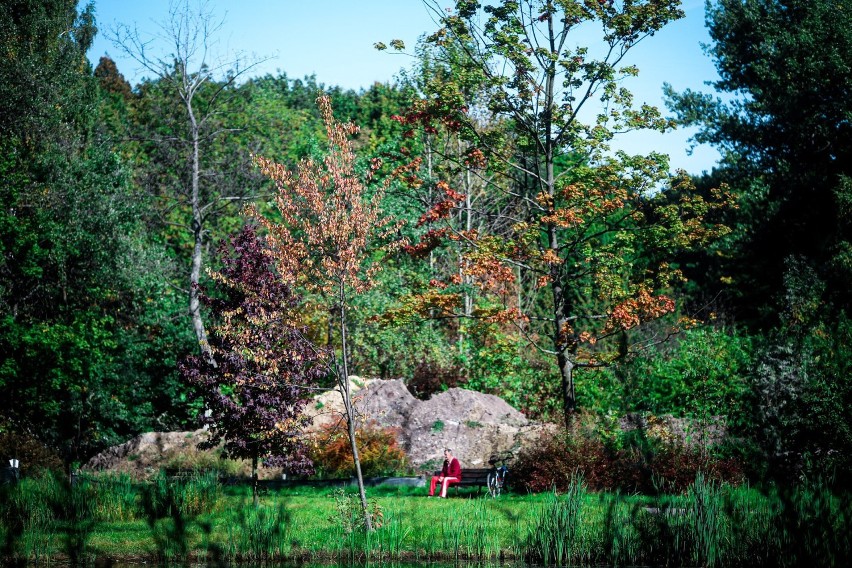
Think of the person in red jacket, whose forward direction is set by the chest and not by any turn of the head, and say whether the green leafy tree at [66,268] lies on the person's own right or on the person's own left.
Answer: on the person's own right

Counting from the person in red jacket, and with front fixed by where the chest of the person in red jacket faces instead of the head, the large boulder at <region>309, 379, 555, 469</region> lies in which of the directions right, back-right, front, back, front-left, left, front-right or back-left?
back-right

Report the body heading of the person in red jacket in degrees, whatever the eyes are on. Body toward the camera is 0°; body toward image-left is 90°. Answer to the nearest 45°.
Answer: approximately 45°

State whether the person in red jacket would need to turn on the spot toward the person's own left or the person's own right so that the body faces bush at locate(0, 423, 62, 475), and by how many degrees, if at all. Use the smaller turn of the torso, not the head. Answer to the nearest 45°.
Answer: approximately 45° to the person's own right

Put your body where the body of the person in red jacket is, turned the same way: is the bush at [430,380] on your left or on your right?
on your right

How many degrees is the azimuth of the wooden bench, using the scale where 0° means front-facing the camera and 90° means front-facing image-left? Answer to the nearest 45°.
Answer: approximately 0°

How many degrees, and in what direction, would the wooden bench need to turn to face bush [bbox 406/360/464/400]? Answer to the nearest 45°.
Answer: approximately 180°

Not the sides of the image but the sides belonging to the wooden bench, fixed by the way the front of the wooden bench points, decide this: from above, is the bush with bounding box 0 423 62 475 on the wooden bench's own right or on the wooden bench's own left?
on the wooden bench's own right
